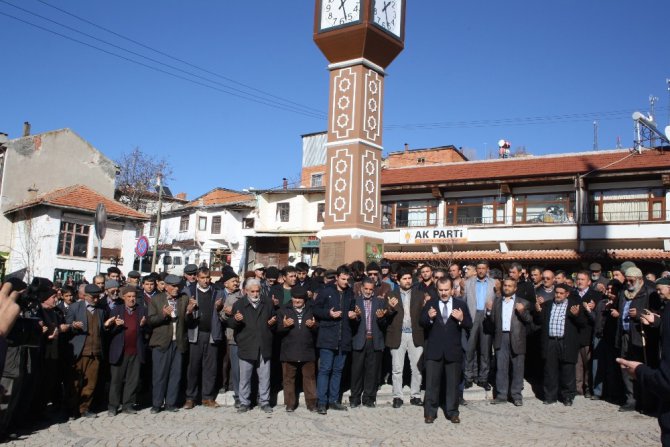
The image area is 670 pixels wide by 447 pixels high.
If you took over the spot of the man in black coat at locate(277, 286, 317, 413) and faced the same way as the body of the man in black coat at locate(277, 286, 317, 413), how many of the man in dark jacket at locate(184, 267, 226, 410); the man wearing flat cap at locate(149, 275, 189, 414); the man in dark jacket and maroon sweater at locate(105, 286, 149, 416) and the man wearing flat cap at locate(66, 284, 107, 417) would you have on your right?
4

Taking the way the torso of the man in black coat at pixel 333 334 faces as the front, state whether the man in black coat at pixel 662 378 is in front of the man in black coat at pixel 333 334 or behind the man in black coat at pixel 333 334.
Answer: in front

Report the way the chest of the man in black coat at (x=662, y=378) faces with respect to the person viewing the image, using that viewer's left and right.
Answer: facing to the left of the viewer

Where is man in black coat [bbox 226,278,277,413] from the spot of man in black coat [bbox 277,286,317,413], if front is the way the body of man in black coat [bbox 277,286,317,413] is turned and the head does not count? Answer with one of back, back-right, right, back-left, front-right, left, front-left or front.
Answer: right

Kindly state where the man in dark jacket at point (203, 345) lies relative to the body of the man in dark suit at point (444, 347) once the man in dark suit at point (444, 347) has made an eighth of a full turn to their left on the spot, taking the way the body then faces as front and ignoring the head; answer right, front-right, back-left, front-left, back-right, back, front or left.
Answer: back-right

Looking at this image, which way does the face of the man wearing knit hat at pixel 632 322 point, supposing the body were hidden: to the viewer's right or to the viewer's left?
to the viewer's left

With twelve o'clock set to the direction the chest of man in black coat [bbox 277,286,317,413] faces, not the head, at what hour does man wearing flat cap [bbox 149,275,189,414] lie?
The man wearing flat cap is roughly at 3 o'clock from the man in black coat.

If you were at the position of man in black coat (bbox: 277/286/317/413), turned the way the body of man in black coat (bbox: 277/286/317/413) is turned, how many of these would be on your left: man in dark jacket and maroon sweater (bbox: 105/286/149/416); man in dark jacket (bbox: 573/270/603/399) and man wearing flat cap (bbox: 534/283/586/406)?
2

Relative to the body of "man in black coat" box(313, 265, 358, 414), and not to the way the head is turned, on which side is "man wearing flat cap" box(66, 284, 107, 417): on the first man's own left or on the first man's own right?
on the first man's own right

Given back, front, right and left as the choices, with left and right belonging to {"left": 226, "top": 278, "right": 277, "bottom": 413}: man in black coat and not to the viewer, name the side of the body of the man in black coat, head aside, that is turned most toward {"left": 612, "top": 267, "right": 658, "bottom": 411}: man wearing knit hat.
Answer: left

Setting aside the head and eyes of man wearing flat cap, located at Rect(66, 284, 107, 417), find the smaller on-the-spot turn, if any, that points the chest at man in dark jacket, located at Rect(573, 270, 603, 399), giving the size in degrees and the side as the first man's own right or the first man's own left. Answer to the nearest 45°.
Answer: approximately 45° to the first man's own left
